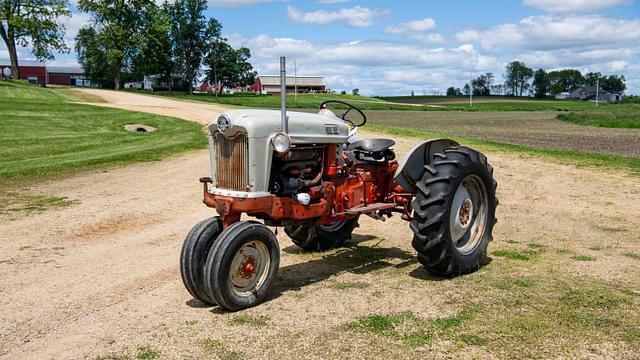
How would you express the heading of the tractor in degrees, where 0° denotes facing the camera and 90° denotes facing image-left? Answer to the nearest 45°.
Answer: approximately 45°
